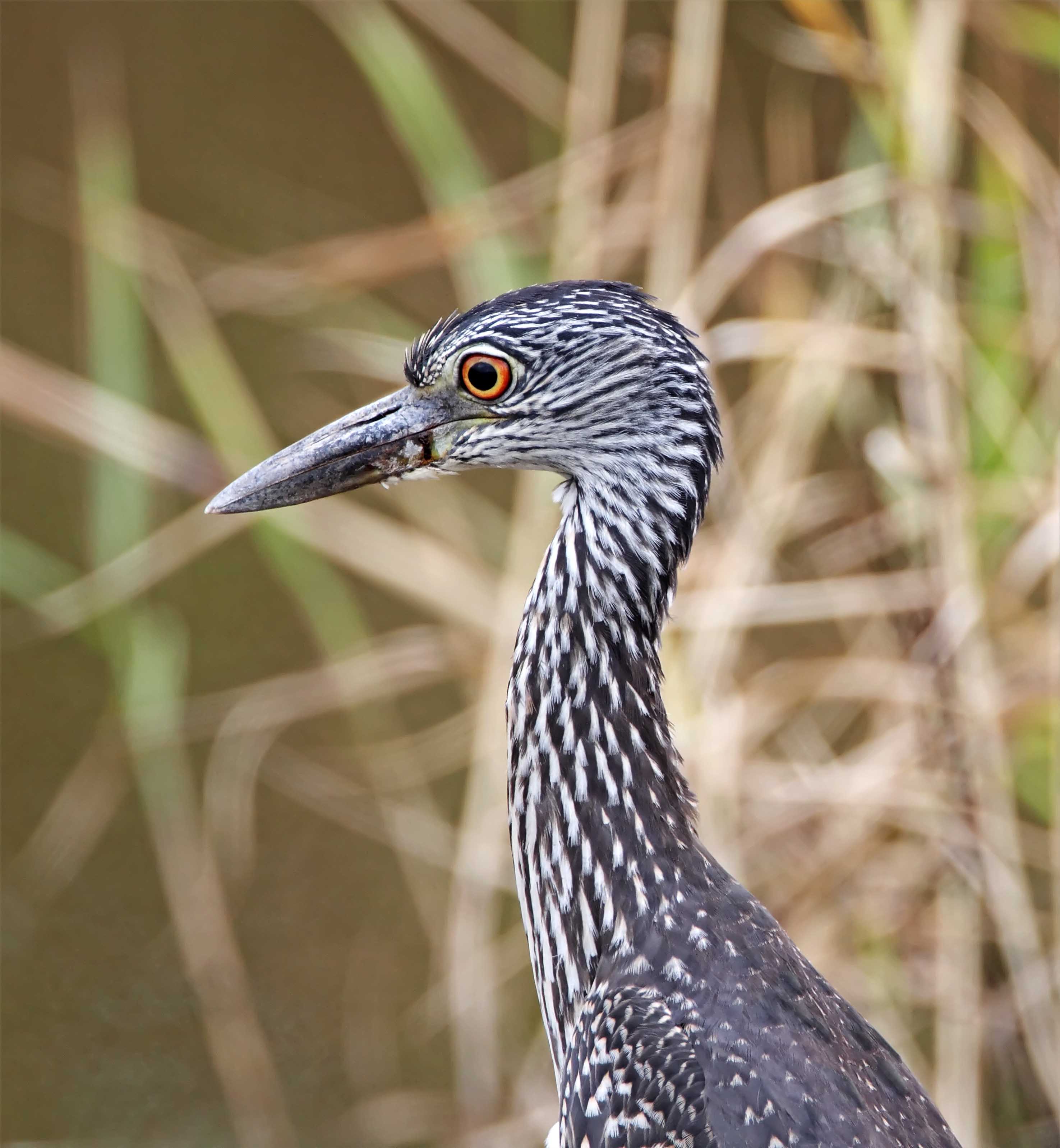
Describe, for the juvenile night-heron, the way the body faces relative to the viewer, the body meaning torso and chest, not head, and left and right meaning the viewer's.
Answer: facing to the left of the viewer
